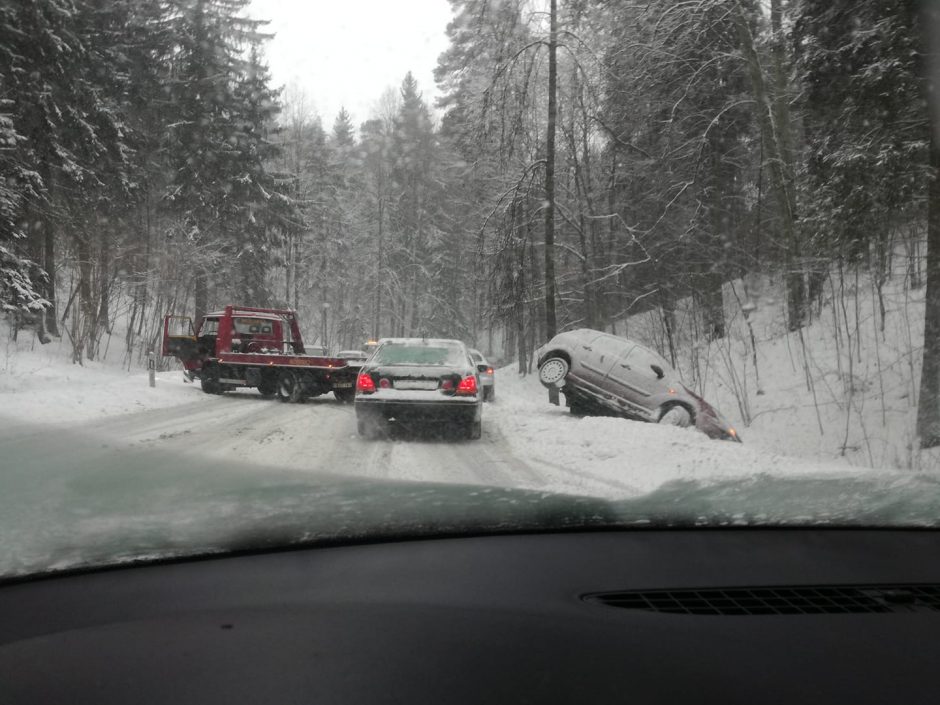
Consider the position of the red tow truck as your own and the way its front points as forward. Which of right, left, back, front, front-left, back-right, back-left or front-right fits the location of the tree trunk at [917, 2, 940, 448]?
back

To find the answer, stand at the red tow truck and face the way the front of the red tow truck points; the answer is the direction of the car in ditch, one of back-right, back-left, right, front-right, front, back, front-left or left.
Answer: back

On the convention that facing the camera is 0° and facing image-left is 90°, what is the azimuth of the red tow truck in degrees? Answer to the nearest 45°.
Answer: approximately 135°

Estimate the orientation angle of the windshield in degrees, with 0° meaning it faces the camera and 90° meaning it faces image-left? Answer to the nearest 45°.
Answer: approximately 180°

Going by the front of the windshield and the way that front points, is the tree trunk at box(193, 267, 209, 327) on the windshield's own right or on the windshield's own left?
on the windshield's own left

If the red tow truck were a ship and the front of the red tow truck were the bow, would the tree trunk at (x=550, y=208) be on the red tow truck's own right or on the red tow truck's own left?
on the red tow truck's own right
